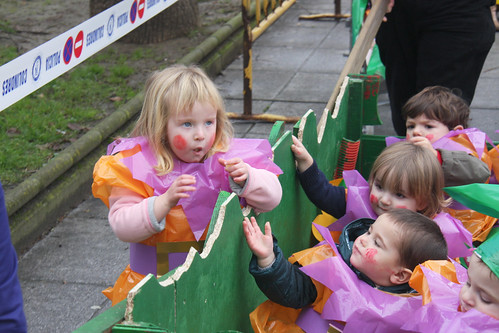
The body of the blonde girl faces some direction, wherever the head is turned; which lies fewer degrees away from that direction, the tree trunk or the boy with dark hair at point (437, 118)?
the boy with dark hair

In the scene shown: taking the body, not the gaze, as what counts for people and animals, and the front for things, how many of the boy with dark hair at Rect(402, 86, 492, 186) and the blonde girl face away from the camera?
0

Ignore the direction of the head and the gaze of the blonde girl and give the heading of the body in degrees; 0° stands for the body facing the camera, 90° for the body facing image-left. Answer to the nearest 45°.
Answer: approximately 315°

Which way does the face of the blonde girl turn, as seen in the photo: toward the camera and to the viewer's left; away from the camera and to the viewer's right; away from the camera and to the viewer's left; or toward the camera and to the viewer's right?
toward the camera and to the viewer's right

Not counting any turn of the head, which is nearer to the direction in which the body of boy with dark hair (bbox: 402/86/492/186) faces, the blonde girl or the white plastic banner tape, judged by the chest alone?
the blonde girl

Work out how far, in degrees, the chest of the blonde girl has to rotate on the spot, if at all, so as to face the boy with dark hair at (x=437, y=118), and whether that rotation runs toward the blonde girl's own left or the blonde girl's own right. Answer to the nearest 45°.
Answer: approximately 90° to the blonde girl's own left

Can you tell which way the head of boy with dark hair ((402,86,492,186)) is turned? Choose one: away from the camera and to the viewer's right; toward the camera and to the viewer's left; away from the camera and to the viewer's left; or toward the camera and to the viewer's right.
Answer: toward the camera and to the viewer's left

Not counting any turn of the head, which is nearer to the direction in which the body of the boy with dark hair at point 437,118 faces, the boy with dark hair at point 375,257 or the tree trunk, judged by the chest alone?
the boy with dark hair

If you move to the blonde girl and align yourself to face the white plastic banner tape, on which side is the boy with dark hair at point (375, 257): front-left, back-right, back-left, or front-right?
back-right

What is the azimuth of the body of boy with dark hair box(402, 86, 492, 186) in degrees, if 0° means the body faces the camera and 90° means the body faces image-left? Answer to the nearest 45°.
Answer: approximately 45°

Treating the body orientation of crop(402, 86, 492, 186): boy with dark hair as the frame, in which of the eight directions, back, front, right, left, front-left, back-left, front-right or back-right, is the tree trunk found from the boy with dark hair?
right

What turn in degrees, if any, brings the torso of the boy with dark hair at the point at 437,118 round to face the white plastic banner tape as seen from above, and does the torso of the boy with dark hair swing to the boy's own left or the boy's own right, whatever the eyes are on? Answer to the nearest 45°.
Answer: approximately 45° to the boy's own right

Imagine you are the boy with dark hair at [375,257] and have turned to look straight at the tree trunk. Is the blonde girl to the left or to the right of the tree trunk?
left

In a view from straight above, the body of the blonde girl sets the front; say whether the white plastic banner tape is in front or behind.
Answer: behind

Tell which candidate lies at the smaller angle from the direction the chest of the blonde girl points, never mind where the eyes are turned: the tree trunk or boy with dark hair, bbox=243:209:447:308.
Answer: the boy with dark hair

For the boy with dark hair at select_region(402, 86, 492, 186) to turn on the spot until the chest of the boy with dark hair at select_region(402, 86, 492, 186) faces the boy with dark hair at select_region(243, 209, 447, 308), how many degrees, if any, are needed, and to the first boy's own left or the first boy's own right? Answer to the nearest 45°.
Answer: approximately 45° to the first boy's own left
